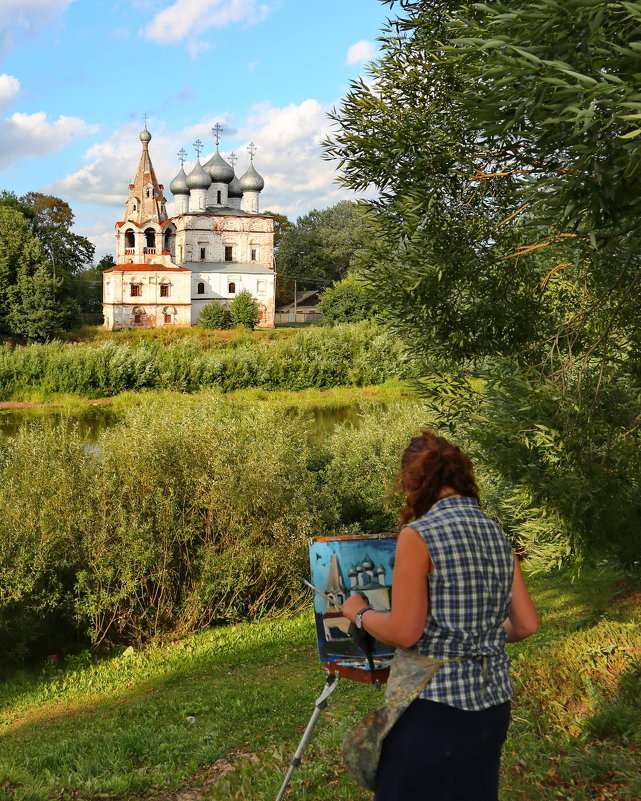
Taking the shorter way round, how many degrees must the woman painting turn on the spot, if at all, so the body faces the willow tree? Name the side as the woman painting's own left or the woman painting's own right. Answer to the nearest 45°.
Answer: approximately 45° to the woman painting's own right

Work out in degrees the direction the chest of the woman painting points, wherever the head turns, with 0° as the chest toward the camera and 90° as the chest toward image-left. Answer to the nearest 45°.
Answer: approximately 135°
